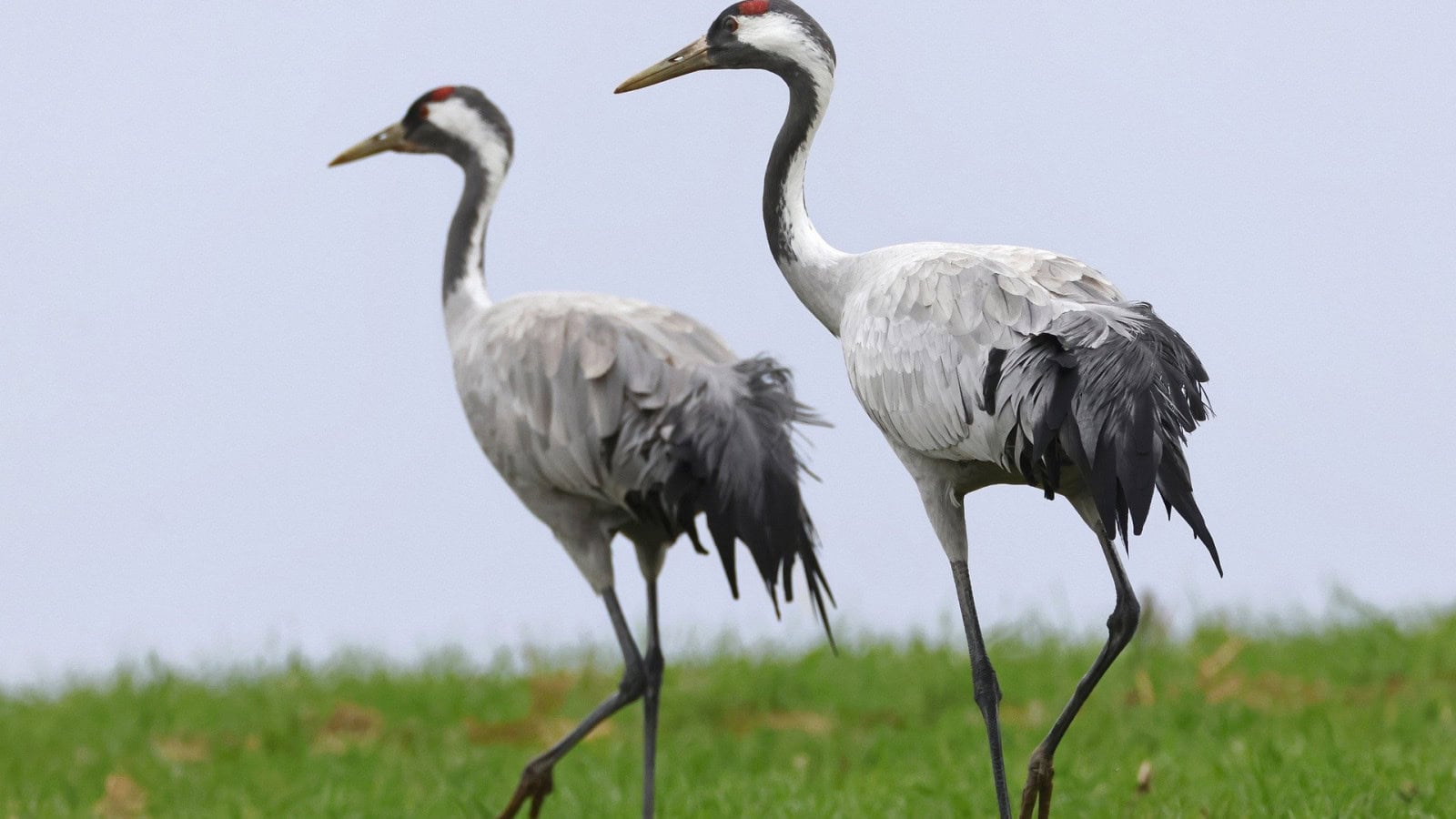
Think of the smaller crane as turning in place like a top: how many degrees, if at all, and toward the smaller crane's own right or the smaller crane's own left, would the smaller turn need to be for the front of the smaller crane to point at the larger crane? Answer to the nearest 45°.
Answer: approximately 135° to the smaller crane's own left

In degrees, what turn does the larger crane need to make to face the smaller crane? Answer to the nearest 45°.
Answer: approximately 45° to its right

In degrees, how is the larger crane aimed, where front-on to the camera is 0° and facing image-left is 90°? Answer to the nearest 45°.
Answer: approximately 90°

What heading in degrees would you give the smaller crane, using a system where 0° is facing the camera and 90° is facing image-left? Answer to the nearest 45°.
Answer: approximately 90°

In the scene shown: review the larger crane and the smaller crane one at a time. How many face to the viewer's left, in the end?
2
